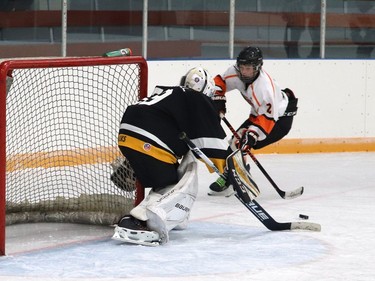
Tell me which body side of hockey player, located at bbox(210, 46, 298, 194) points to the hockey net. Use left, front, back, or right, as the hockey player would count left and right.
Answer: front

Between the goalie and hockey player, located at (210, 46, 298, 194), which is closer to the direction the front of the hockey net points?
the goalie

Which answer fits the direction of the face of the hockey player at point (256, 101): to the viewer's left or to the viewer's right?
to the viewer's left

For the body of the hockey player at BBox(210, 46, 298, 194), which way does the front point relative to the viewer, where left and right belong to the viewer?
facing the viewer and to the left of the viewer

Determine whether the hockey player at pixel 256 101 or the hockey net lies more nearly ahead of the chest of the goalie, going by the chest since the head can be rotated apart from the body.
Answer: the hockey player

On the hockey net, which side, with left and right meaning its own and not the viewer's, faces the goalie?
front

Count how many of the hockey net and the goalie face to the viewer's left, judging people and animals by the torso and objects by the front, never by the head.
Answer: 0

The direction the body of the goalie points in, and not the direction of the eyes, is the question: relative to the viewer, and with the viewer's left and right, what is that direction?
facing away from the viewer and to the right of the viewer

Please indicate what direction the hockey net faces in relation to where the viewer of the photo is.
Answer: facing the viewer and to the right of the viewer

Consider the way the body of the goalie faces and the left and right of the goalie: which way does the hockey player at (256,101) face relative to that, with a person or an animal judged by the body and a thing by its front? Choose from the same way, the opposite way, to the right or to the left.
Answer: the opposite way
